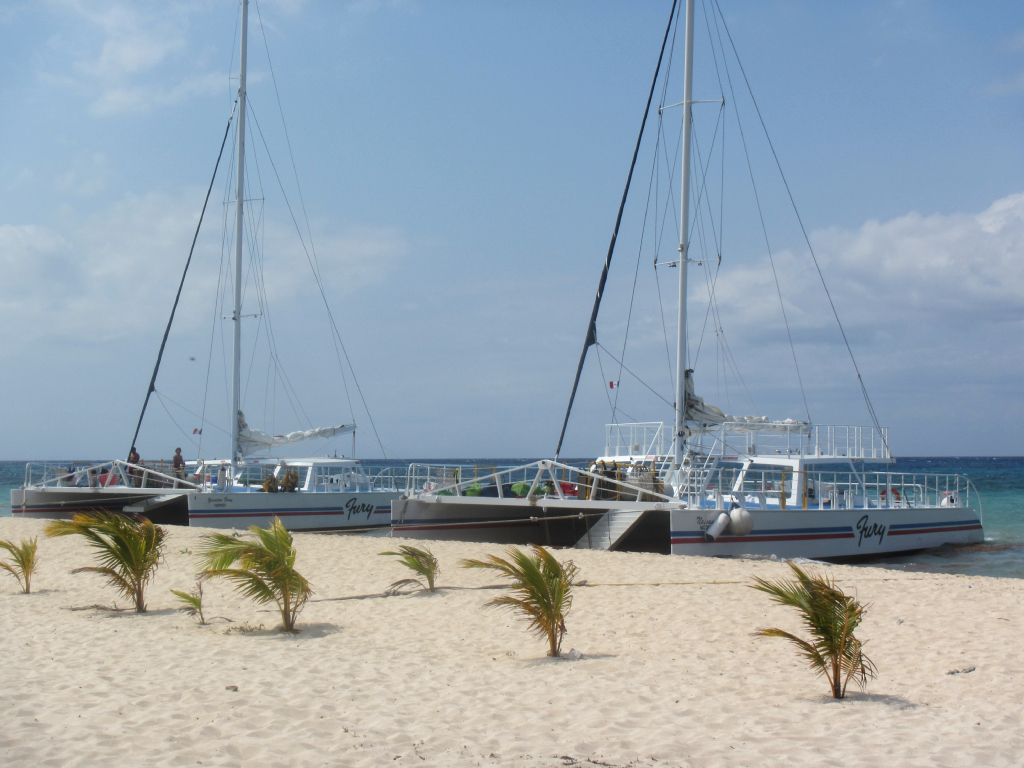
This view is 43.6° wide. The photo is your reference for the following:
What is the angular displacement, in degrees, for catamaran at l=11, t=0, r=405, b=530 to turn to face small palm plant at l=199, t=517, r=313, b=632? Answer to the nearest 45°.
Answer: approximately 45° to its left

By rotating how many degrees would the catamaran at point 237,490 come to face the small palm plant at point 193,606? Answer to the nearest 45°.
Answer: approximately 45° to its left

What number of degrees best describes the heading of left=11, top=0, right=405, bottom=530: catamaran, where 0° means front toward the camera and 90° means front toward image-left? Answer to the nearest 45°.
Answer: approximately 45°

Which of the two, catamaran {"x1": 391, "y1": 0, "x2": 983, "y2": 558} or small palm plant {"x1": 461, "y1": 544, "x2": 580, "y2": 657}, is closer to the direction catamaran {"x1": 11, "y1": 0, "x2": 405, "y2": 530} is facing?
the small palm plant

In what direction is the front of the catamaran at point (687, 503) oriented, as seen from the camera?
facing the viewer and to the left of the viewer

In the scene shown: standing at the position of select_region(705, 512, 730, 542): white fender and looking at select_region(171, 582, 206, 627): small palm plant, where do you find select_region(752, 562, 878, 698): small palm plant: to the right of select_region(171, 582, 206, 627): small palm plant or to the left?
left

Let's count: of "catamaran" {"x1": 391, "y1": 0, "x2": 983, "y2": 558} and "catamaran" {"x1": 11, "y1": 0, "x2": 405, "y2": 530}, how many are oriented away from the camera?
0
